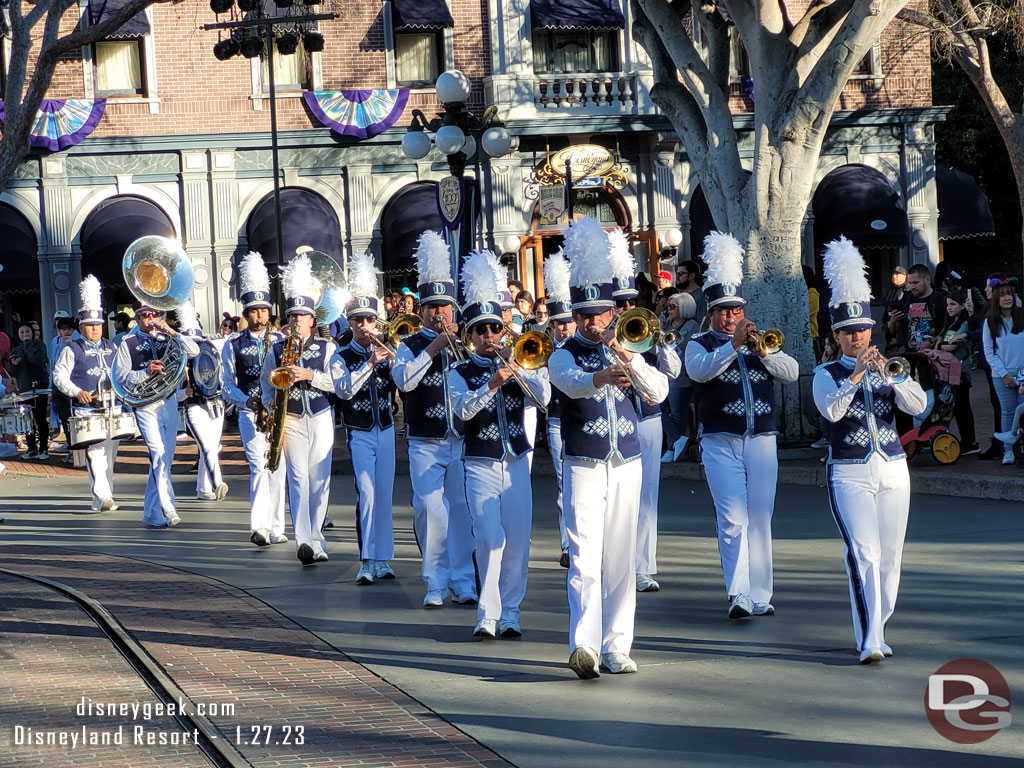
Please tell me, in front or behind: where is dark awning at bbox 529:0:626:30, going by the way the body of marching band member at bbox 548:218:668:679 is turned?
behind

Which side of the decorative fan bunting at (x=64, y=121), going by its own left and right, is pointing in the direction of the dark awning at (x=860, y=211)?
left

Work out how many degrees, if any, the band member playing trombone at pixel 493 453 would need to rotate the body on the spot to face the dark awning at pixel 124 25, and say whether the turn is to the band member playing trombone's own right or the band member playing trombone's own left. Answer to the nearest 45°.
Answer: approximately 180°

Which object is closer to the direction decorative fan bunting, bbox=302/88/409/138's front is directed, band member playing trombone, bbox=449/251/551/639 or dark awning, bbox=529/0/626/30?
the band member playing trombone

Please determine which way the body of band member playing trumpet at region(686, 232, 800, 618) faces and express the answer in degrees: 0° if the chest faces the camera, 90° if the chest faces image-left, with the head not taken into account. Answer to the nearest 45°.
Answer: approximately 0°

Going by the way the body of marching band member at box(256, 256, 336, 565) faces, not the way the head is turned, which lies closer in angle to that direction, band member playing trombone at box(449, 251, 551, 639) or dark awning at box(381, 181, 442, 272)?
the band member playing trombone

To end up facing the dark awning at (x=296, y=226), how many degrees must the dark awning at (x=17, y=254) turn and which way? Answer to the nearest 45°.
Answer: approximately 90° to its left

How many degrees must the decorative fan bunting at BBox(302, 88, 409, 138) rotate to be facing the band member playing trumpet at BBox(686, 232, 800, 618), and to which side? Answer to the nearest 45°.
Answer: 0° — it already faces them

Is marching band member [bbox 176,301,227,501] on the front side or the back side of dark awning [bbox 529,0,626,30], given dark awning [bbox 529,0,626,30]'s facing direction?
on the front side

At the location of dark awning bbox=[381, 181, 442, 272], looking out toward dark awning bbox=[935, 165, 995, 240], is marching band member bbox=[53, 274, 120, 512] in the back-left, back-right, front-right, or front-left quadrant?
back-right

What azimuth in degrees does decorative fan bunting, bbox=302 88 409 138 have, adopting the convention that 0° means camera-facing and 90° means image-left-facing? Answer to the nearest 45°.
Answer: approximately 0°
